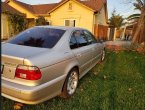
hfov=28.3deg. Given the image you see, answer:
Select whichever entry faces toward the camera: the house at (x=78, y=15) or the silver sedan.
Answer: the house

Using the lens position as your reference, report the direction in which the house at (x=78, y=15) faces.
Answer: facing the viewer

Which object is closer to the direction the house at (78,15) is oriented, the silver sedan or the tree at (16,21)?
the silver sedan

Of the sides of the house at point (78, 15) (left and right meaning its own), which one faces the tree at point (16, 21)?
right

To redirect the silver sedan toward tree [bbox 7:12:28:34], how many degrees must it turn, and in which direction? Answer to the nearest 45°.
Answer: approximately 45° to its left

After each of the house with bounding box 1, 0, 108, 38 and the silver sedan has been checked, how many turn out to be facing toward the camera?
1

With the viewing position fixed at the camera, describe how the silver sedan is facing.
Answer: facing away from the viewer and to the right of the viewer
